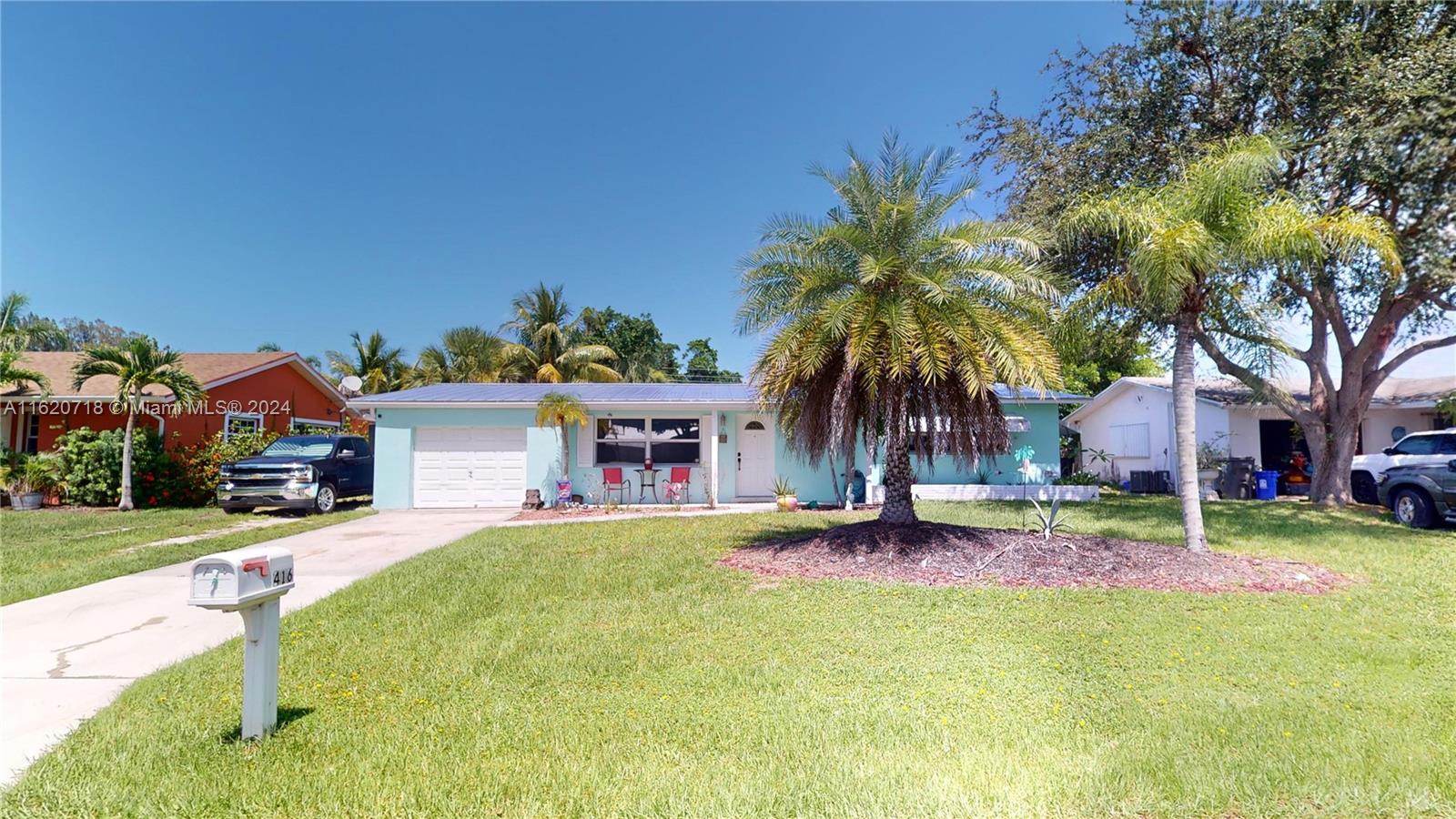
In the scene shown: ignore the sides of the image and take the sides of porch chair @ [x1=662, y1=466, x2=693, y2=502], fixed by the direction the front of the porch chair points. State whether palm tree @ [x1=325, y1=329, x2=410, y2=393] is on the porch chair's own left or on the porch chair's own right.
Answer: on the porch chair's own right

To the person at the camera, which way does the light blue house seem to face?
facing the viewer

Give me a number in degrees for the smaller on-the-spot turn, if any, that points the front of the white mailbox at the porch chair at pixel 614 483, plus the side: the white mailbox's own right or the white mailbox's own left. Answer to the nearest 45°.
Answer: approximately 180°

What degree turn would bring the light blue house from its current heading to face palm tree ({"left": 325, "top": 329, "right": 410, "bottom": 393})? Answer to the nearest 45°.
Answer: approximately 135° to its right

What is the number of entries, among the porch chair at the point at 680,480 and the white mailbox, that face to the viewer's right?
0

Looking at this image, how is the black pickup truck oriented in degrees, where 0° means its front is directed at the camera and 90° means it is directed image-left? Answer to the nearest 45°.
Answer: approximately 45°

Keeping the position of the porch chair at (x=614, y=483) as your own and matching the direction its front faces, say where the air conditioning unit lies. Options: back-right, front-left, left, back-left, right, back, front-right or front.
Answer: front-left

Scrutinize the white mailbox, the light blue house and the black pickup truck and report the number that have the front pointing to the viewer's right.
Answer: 0

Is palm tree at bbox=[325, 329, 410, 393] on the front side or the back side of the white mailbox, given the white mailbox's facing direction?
on the back side

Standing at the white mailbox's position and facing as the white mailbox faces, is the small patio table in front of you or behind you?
behind

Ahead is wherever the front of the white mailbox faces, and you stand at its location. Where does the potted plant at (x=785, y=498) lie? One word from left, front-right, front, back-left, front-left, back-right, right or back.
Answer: back

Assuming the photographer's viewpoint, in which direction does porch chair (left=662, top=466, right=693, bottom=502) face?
facing the viewer and to the left of the viewer

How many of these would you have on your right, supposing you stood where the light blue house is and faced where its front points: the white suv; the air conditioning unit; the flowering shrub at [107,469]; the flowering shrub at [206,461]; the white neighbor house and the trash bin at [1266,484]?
2

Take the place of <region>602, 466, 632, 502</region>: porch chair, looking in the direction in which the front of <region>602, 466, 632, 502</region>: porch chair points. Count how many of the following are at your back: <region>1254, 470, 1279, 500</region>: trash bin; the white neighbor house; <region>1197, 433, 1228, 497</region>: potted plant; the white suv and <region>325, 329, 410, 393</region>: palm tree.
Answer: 1

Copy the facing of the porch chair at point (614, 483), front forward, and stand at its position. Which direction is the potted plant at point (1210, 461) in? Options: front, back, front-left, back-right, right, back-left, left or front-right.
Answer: front-left

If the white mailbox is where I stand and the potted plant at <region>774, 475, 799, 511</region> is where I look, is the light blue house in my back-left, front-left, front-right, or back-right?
front-left

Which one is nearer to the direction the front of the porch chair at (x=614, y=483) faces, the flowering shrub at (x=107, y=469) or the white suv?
the white suv

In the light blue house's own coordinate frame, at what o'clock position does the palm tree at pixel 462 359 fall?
The palm tree is roughly at 5 o'clock from the light blue house.
